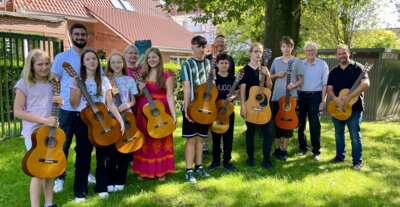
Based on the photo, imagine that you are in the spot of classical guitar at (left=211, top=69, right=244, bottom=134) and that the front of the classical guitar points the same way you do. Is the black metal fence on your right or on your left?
on your right

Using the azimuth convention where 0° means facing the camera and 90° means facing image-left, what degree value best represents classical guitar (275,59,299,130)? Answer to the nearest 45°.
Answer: approximately 0°

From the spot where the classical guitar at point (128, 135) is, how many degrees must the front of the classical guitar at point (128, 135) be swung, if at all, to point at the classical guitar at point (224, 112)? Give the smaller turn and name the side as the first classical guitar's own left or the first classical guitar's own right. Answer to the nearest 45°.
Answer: approximately 90° to the first classical guitar's own left

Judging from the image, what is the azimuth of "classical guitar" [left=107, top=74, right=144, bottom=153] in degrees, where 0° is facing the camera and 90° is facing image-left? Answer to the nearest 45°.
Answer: approximately 0°

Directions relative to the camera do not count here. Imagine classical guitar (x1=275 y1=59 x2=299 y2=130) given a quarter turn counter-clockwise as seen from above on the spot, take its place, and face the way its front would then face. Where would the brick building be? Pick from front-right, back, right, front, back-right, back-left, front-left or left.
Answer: back-left

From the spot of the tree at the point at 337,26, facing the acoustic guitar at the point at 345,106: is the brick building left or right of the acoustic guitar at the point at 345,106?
right

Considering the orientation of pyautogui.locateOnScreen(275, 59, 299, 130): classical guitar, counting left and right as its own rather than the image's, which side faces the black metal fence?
right

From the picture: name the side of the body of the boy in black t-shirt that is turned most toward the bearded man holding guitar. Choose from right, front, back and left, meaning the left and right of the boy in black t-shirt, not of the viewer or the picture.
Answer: left

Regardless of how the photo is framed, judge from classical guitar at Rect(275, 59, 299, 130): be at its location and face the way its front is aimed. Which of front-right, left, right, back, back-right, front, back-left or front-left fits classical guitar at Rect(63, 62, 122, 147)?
front-right
